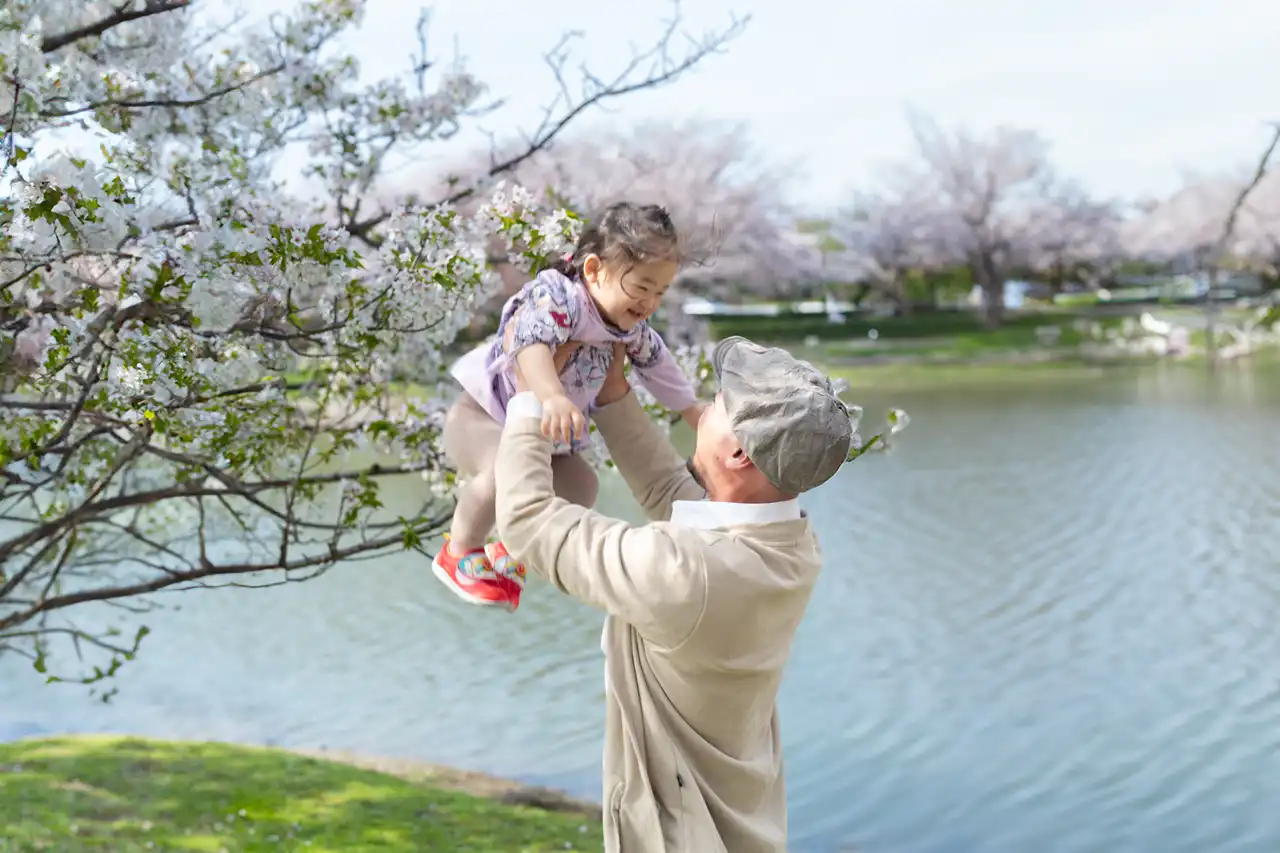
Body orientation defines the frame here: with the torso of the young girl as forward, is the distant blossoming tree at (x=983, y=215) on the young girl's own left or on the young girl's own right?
on the young girl's own left

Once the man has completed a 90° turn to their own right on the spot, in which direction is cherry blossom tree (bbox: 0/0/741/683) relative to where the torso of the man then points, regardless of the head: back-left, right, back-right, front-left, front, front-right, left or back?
left

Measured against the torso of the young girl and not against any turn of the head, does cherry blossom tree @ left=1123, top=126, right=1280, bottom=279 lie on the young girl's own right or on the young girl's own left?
on the young girl's own left

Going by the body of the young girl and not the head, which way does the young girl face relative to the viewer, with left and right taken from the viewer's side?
facing the viewer and to the right of the viewer

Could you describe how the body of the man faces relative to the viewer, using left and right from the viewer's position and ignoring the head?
facing away from the viewer and to the left of the viewer

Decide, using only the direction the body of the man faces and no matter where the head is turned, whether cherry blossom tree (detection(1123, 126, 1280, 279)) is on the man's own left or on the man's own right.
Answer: on the man's own right

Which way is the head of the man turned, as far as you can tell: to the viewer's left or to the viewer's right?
to the viewer's left

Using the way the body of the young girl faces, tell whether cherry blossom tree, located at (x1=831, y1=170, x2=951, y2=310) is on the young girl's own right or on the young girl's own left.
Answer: on the young girl's own left
